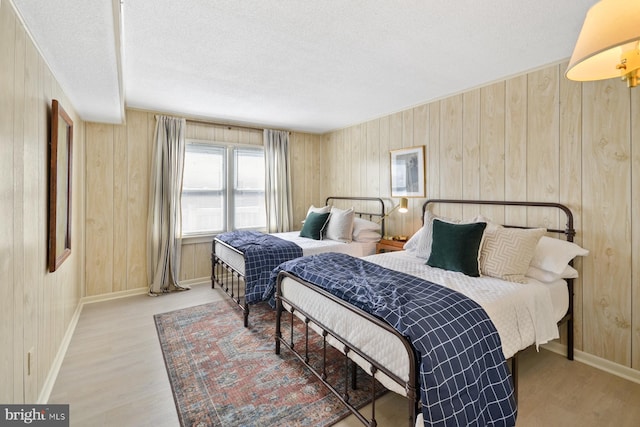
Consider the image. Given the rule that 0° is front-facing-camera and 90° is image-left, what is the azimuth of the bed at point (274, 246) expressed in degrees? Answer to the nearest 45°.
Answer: approximately 45°

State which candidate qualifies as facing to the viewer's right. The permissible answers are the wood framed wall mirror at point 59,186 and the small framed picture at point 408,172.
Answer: the wood framed wall mirror

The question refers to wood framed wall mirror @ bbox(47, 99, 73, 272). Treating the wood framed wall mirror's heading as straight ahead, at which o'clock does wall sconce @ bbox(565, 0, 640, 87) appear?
The wall sconce is roughly at 2 o'clock from the wood framed wall mirror.

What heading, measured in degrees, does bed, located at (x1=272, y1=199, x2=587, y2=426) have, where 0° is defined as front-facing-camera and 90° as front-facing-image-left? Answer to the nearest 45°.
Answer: approximately 45°

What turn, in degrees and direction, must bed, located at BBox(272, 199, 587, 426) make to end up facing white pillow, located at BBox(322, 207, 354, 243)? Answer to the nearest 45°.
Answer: approximately 90° to its right

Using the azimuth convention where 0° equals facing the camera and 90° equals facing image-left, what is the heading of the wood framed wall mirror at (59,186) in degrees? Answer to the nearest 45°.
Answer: approximately 270°

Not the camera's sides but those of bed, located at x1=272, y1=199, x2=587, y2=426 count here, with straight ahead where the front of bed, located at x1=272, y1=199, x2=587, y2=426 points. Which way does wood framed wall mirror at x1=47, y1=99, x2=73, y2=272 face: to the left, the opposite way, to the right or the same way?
the opposite way

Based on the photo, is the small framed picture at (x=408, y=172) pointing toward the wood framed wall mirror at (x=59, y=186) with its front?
yes

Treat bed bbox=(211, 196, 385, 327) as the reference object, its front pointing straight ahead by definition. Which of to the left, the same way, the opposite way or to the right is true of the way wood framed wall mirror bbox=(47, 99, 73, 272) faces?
the opposite way

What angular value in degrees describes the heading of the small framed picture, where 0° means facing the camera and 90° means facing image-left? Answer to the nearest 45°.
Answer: approximately 45°

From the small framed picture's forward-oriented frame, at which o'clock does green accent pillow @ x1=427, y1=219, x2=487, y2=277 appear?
The green accent pillow is roughly at 10 o'clock from the small framed picture.
